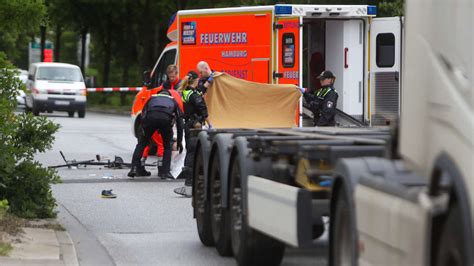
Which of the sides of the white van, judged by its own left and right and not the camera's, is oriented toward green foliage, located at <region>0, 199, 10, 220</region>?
front

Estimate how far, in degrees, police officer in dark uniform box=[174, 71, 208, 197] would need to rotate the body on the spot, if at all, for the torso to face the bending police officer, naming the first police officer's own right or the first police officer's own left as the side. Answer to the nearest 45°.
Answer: approximately 45° to the first police officer's own right

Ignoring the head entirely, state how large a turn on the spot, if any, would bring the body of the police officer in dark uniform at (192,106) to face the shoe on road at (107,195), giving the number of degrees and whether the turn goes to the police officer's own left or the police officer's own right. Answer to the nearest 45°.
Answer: approximately 45° to the police officer's own left

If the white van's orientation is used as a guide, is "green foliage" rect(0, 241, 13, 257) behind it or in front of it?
in front

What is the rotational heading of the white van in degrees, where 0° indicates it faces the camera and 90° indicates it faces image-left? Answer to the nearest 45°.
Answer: approximately 0°

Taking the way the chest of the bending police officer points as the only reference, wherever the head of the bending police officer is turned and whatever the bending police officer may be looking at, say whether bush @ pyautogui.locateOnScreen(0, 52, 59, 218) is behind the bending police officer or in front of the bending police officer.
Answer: behind

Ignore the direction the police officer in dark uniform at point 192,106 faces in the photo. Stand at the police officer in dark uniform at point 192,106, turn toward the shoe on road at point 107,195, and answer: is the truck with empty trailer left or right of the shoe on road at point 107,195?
left

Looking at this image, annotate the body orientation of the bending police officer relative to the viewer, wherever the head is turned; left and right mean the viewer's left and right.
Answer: facing away from the viewer and to the right of the viewer

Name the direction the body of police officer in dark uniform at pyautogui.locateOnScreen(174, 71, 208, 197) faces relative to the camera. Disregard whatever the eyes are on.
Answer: to the viewer's right

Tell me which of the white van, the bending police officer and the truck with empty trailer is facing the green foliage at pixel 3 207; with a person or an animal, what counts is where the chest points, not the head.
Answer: the white van

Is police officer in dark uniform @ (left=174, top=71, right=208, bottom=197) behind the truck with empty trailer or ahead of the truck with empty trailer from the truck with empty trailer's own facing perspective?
behind

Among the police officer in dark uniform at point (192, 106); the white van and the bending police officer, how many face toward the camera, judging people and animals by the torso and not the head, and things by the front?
1

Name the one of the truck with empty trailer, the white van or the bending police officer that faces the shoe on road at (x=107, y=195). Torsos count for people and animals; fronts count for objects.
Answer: the white van

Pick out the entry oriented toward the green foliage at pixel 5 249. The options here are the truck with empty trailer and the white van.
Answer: the white van

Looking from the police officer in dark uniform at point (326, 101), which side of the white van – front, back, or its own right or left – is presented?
front
